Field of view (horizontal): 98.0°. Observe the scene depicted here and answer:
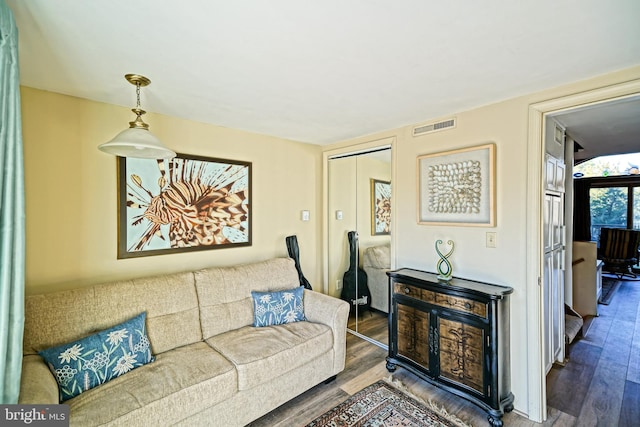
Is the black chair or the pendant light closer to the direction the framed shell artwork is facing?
the pendant light

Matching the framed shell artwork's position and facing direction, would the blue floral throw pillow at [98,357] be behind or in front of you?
in front

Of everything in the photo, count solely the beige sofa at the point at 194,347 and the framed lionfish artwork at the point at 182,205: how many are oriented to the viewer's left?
0

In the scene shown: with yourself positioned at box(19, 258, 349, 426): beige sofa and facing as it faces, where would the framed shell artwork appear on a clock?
The framed shell artwork is roughly at 11 o'clock from the beige sofa.

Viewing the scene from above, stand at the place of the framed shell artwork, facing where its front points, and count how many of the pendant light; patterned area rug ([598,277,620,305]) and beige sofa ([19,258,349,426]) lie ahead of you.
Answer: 2

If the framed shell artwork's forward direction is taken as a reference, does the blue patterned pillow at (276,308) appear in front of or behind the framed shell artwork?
in front

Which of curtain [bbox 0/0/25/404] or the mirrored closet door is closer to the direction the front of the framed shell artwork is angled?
the curtain

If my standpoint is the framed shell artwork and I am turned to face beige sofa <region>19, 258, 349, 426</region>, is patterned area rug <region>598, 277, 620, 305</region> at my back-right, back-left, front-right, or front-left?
back-right

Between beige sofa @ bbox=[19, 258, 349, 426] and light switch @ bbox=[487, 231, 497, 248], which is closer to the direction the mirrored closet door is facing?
the beige sofa

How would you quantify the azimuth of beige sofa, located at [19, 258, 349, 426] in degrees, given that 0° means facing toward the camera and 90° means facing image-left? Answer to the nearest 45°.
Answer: approximately 315°

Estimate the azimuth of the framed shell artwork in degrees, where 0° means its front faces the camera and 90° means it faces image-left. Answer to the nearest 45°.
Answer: approximately 45°

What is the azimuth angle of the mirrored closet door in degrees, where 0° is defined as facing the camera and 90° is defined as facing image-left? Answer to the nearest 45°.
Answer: approximately 45°
